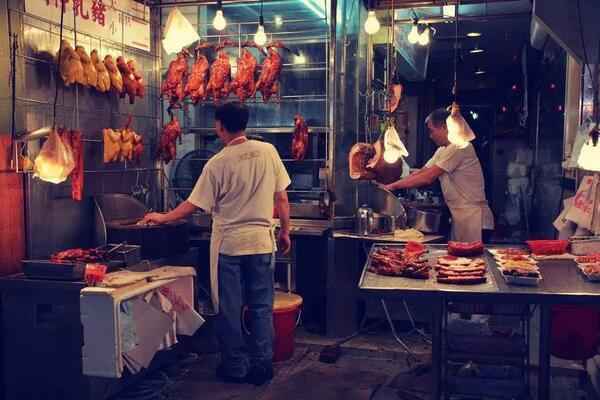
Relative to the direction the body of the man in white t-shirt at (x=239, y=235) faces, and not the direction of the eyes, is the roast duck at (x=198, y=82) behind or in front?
in front

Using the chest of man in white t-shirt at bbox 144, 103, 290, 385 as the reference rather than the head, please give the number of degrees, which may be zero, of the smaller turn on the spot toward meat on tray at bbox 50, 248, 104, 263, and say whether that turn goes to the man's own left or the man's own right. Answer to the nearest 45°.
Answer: approximately 45° to the man's own left

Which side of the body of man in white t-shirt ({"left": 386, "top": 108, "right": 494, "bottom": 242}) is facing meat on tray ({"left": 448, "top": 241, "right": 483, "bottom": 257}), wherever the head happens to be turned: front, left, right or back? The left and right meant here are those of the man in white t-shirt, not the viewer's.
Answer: left

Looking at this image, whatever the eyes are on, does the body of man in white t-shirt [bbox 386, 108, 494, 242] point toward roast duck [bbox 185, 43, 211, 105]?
yes

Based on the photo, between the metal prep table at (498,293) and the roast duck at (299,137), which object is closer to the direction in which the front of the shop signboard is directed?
the metal prep table

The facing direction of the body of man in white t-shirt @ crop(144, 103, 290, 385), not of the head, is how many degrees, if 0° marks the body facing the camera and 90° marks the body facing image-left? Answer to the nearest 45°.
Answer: approximately 135°

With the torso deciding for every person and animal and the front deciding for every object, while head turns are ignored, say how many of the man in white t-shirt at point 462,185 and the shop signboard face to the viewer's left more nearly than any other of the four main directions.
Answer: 1

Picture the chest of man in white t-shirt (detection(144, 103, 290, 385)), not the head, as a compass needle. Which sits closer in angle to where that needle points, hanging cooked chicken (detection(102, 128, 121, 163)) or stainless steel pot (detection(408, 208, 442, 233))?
the hanging cooked chicken

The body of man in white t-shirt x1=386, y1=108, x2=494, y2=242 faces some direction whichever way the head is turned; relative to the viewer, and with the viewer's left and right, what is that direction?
facing to the left of the viewer

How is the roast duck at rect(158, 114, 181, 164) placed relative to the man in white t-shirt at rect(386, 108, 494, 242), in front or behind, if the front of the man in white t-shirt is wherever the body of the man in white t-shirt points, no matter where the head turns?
in front

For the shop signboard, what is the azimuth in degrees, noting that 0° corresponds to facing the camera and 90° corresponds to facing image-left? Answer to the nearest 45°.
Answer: approximately 315°
